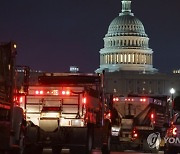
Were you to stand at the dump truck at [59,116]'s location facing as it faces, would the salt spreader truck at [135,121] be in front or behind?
in front

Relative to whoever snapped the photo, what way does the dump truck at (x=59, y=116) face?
facing away from the viewer
